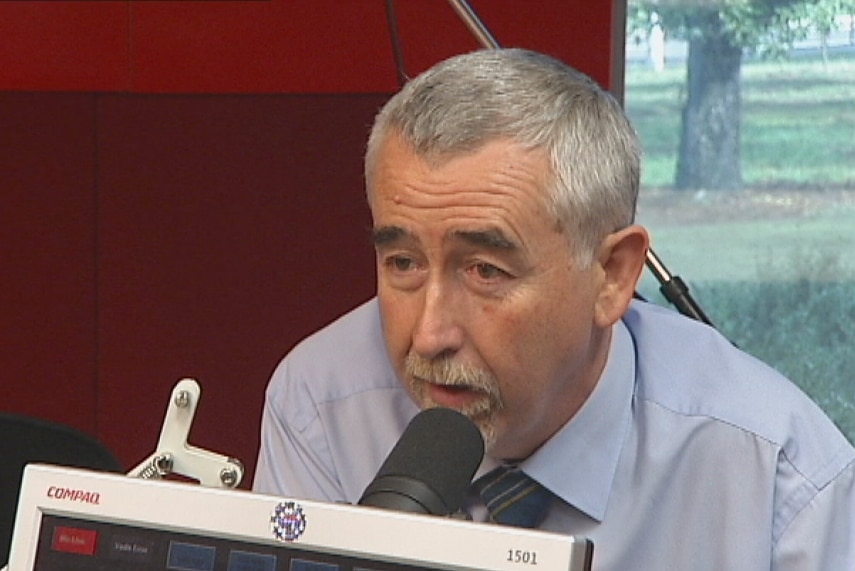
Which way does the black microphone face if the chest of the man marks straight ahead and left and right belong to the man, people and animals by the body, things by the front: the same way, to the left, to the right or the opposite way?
the opposite way

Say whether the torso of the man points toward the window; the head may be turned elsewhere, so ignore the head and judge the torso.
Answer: no

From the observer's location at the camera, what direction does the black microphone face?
facing away from the viewer and to the right of the viewer

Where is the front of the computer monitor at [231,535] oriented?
toward the camera

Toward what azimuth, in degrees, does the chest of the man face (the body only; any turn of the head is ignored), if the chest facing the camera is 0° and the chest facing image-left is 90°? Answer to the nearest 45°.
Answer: approximately 45°

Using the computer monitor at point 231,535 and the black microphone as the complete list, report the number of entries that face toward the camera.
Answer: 1

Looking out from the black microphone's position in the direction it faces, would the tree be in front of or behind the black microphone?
in front

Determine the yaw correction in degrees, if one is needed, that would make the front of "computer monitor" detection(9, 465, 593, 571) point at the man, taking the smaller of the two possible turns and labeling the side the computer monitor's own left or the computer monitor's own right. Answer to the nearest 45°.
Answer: approximately 135° to the computer monitor's own left

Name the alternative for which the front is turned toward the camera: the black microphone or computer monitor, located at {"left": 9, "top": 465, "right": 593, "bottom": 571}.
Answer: the computer monitor

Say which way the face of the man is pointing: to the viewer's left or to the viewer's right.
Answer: to the viewer's left
